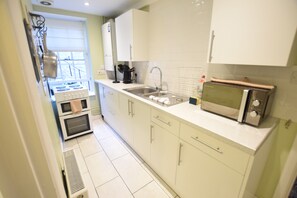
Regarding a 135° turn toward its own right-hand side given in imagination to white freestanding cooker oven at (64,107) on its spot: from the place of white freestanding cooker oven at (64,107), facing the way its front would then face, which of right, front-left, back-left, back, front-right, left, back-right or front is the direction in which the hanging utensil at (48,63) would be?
back-left

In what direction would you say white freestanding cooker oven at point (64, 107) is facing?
toward the camera

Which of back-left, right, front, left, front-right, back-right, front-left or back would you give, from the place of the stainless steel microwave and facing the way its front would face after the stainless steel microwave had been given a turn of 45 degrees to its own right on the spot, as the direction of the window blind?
front

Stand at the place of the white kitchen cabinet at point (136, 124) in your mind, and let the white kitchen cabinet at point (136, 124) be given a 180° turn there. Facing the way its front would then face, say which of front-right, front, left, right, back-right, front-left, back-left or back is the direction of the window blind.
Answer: left

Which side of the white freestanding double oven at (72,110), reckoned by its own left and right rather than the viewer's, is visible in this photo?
front

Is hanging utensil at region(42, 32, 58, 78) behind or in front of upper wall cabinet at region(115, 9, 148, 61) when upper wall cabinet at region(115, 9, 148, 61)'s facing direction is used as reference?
in front

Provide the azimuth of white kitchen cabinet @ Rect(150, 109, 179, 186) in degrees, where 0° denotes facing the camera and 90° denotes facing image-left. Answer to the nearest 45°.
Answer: approximately 45°

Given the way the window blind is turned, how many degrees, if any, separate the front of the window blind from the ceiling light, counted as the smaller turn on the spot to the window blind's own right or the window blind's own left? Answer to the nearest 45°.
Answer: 0° — it already faces it

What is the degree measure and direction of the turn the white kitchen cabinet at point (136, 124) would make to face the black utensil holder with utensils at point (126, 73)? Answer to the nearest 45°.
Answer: approximately 135° to its right

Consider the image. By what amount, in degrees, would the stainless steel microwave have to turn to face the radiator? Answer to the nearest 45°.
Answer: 0° — it already faces it

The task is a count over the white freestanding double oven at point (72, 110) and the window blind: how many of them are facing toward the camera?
2

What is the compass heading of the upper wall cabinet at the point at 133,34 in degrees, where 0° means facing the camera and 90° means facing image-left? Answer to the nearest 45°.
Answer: approximately 45°

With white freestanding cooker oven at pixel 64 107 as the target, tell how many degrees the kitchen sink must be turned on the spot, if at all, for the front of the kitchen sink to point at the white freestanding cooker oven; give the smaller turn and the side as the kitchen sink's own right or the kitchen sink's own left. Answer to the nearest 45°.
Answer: approximately 45° to the kitchen sink's own right

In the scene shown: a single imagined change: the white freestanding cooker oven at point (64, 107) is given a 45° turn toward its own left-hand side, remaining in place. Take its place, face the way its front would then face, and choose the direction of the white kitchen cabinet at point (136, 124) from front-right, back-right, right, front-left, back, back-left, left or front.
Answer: front
